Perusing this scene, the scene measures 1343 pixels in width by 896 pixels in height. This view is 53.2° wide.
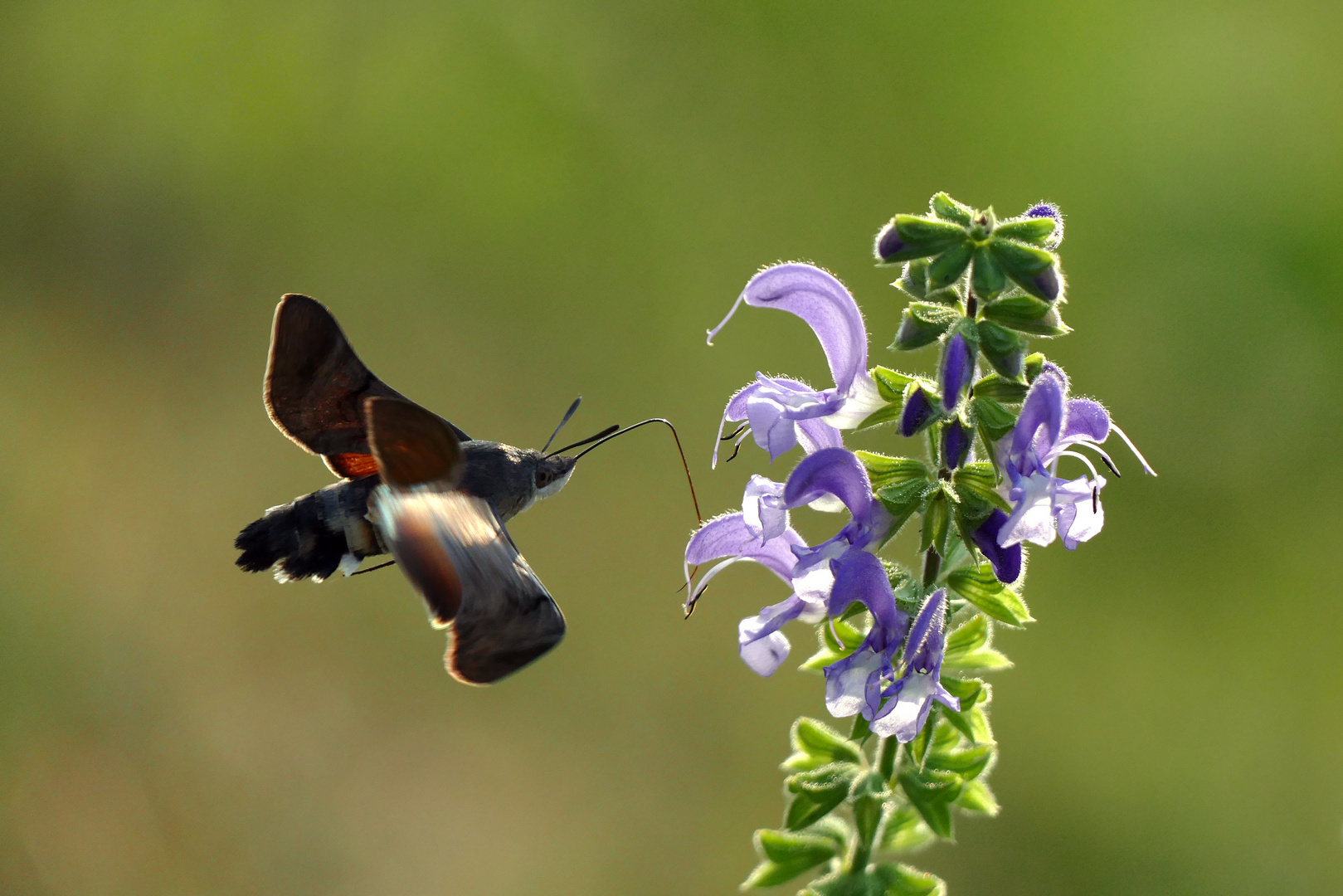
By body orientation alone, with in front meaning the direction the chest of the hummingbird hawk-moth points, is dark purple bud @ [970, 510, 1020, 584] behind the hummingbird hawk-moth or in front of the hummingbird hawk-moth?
in front

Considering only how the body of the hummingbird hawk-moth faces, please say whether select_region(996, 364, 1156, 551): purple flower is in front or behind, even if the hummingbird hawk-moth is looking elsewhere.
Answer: in front

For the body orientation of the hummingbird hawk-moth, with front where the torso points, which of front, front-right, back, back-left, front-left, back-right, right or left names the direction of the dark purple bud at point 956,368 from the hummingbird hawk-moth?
front-right

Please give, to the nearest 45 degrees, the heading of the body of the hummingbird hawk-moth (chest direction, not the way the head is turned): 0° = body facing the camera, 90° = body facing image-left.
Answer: approximately 270°
